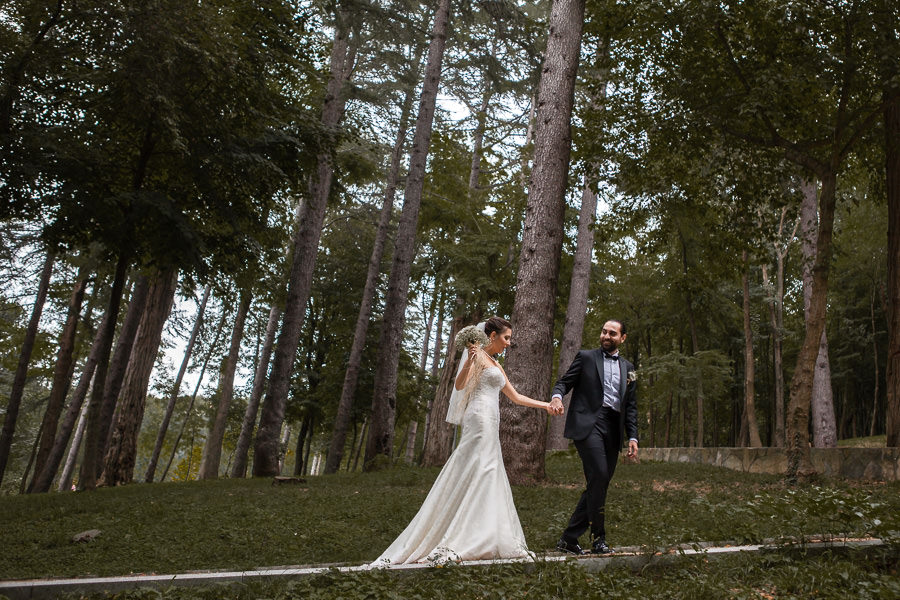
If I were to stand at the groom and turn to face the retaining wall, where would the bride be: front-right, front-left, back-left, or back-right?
back-left

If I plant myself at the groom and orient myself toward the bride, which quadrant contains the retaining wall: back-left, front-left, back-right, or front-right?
back-right

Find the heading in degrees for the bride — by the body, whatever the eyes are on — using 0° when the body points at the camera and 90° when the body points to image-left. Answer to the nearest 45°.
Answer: approximately 270°

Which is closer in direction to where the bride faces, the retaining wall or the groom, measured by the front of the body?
the groom

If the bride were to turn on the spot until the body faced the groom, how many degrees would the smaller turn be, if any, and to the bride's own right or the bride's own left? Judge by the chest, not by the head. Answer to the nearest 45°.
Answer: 0° — they already face them

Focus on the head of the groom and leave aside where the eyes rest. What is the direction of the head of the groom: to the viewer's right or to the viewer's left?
to the viewer's left
